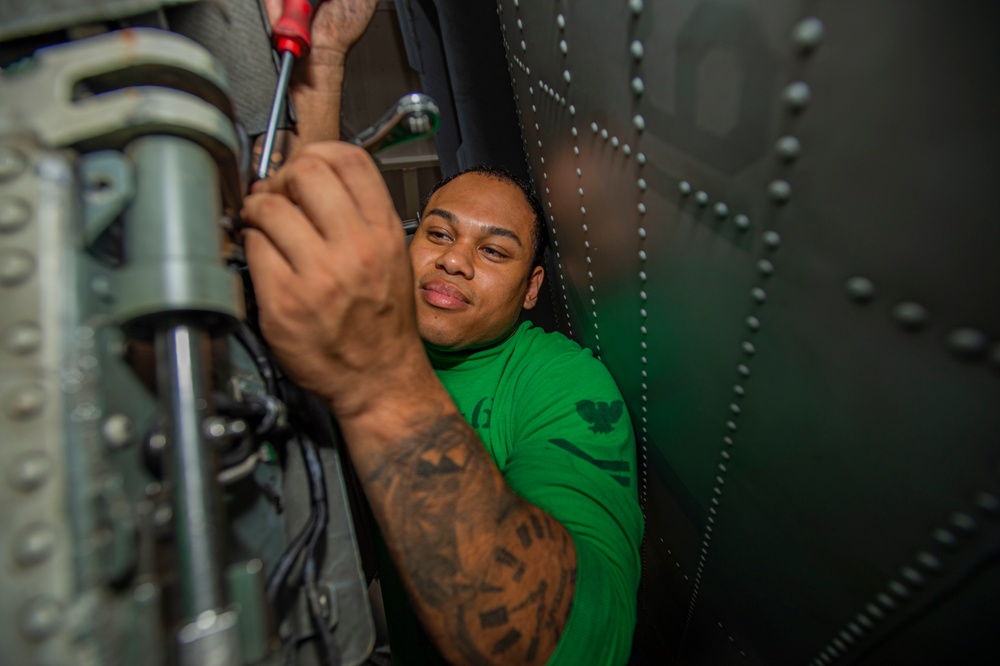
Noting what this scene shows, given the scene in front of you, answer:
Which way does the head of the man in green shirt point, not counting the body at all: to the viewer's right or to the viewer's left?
to the viewer's left

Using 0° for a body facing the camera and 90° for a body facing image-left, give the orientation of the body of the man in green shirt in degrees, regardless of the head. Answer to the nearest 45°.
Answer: approximately 45°
